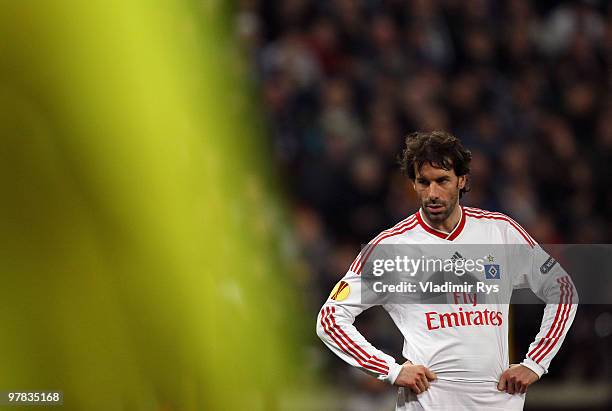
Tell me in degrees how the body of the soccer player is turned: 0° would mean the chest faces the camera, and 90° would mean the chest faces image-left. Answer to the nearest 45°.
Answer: approximately 0°
